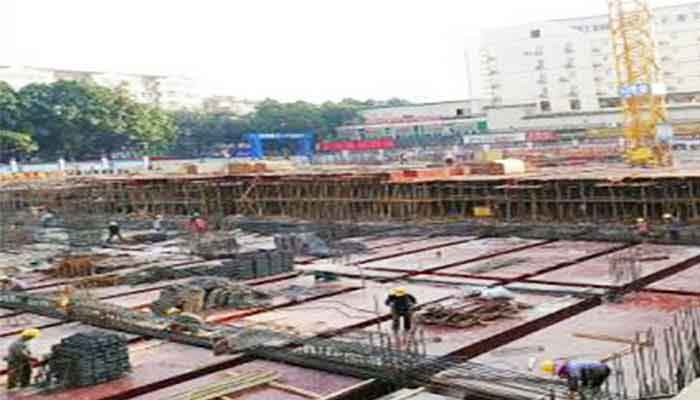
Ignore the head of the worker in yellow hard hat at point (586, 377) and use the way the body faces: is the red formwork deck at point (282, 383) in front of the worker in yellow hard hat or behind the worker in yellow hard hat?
in front

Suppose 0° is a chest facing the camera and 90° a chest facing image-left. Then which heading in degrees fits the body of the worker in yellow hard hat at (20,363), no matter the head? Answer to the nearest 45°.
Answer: approximately 270°

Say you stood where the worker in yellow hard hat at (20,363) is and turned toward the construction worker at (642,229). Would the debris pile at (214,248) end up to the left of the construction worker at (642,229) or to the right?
left

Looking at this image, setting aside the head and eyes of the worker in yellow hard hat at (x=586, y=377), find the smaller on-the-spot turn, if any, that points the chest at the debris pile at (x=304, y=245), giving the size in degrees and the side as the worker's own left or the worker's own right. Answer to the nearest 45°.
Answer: approximately 45° to the worker's own right

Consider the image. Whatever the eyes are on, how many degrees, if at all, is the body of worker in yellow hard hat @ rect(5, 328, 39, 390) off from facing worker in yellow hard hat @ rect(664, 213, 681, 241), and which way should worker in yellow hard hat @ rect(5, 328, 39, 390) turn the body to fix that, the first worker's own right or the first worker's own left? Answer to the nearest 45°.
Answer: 0° — they already face them

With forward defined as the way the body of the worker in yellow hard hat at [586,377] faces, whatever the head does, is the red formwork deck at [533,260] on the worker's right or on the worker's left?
on the worker's right

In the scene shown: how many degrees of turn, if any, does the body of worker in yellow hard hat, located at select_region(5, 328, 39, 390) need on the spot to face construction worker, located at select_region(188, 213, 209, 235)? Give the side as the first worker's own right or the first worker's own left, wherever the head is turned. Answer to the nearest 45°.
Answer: approximately 90° to the first worker's own left

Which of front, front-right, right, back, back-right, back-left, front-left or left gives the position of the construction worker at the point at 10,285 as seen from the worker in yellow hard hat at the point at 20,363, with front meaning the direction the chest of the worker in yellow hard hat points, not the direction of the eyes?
left

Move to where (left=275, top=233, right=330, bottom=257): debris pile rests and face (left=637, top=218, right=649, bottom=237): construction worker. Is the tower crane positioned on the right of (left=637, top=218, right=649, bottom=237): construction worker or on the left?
left

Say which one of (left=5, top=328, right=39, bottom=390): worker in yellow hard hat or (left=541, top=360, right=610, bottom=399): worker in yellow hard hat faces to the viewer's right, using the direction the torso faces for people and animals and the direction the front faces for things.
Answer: (left=5, top=328, right=39, bottom=390): worker in yellow hard hat

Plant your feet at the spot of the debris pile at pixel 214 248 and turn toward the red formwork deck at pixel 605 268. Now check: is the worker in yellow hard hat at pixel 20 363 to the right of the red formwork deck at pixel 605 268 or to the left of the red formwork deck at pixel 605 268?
right

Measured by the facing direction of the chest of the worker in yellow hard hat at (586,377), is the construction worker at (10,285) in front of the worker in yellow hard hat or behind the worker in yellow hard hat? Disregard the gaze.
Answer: in front

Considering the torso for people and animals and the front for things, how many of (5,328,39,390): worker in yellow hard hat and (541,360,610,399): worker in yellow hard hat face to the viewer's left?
1

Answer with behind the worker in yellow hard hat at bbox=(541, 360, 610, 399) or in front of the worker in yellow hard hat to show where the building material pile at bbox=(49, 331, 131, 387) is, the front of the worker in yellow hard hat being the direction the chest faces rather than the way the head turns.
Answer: in front

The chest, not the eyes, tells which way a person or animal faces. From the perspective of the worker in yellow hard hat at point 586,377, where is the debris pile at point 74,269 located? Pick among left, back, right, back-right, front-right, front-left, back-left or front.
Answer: front-right

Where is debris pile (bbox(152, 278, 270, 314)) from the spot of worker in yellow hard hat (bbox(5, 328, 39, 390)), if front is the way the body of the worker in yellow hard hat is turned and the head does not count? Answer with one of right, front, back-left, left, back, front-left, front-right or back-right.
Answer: front-left

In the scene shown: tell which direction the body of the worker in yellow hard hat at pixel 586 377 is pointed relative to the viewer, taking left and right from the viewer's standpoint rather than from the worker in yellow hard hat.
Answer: facing to the left of the viewer
